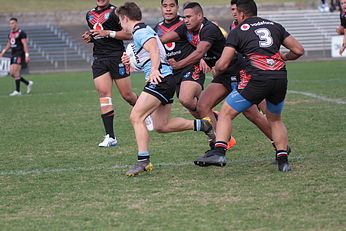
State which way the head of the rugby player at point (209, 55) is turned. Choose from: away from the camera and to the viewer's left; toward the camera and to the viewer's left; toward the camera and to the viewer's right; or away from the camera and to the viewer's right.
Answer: toward the camera and to the viewer's left

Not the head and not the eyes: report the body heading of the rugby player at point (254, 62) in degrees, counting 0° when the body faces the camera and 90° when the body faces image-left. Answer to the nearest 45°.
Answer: approximately 135°

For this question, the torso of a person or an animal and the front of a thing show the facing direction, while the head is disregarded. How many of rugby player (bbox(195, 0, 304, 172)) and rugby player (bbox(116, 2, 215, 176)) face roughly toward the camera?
0

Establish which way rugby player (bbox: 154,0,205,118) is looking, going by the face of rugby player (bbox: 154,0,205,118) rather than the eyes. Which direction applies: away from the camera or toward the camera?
toward the camera

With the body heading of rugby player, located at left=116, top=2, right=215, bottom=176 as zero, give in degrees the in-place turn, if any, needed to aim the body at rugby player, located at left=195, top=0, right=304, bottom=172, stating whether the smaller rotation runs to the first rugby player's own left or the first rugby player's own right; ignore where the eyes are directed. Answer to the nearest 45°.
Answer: approximately 180°

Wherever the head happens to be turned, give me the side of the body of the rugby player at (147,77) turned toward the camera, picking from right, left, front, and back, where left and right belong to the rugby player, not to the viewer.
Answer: left

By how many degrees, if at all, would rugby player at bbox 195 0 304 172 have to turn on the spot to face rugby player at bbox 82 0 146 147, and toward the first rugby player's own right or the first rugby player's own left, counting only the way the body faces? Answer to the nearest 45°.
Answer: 0° — they already face them
